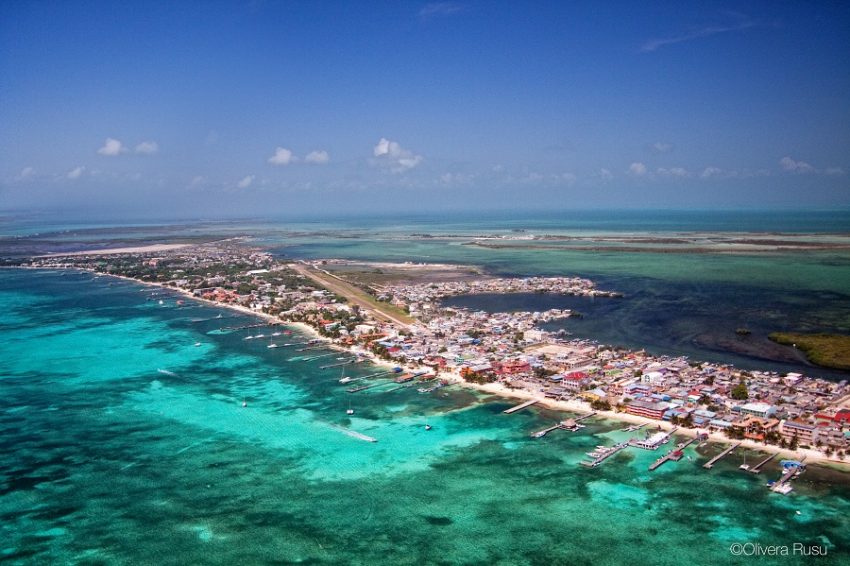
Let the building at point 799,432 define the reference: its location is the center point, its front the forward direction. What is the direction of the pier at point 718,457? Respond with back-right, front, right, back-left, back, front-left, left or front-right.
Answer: front

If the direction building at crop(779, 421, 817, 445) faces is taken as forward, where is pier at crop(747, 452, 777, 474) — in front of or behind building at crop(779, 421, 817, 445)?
in front

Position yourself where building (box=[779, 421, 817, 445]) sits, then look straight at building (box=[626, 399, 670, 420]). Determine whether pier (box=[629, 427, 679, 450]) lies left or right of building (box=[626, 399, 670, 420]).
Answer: left

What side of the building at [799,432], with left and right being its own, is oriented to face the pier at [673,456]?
front

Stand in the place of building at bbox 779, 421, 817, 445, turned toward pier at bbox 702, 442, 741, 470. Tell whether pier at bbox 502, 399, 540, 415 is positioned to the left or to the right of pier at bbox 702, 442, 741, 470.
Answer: right

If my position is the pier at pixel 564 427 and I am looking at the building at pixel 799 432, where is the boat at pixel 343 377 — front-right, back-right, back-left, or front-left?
back-left

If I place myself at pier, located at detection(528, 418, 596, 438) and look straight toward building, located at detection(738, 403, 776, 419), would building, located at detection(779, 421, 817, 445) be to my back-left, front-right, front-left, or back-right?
front-right

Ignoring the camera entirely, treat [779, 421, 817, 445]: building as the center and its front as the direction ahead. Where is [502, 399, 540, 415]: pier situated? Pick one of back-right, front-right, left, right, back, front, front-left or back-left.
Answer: front-right

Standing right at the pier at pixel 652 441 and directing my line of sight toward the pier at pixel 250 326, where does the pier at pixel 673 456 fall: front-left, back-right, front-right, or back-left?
back-left

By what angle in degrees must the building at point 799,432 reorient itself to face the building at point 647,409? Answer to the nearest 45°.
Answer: approximately 45° to its right

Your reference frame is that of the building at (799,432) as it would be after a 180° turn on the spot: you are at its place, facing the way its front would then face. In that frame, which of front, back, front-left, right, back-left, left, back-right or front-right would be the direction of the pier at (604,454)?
back

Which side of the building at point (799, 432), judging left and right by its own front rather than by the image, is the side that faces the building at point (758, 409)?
right

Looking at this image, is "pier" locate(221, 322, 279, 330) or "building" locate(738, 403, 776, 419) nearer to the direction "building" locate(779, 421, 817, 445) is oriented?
the pier

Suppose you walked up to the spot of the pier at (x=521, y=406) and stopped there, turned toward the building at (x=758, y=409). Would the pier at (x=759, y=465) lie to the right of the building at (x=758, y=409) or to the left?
right
